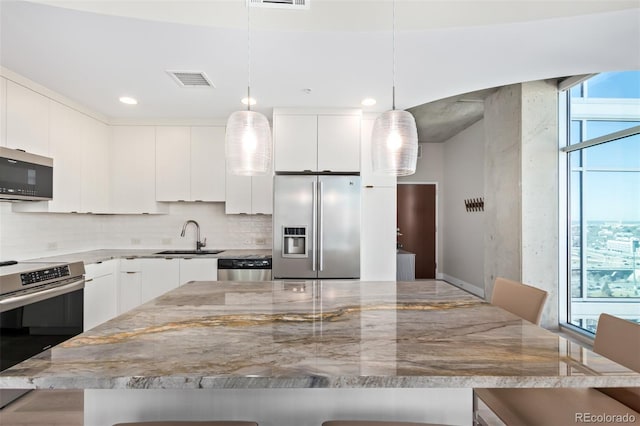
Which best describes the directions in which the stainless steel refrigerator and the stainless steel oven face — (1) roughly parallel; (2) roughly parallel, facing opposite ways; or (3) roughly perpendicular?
roughly perpendicular

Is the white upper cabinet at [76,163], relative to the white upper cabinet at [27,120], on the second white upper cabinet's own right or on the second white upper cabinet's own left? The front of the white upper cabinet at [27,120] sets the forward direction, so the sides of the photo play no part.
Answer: on the second white upper cabinet's own left

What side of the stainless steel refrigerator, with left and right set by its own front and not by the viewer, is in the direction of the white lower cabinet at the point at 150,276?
right

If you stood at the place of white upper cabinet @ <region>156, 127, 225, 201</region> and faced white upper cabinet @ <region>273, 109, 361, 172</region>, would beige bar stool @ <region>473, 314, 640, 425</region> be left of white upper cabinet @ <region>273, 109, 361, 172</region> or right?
right
